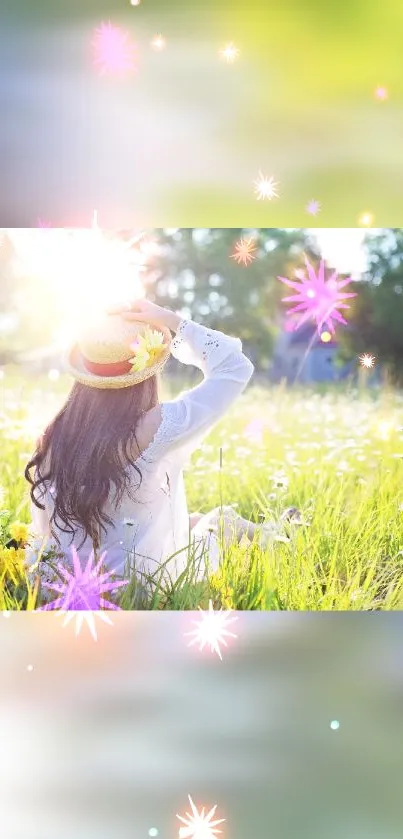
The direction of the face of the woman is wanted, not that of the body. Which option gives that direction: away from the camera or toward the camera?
away from the camera

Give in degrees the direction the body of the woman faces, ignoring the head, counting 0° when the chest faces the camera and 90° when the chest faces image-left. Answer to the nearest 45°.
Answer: approximately 180°
